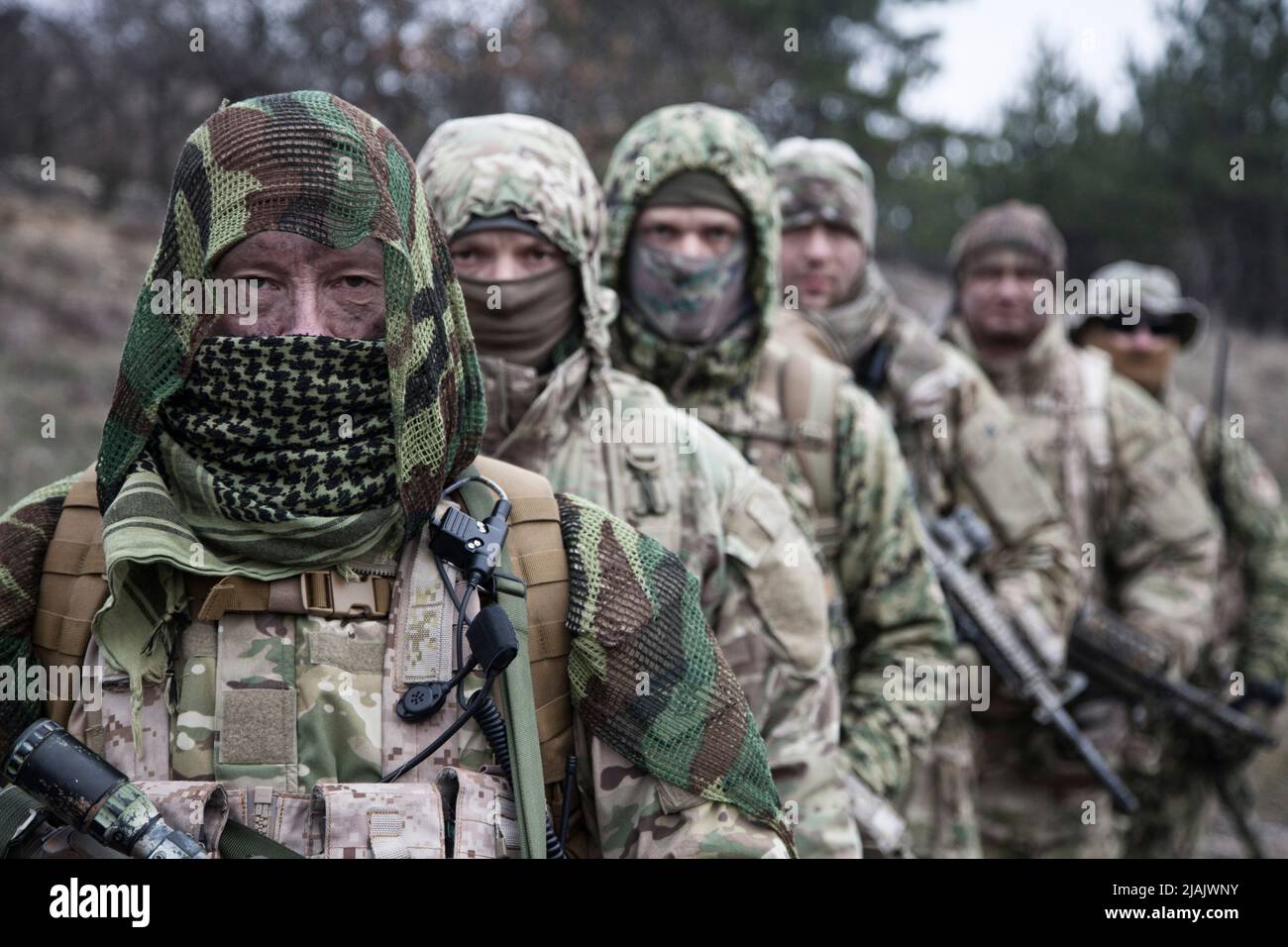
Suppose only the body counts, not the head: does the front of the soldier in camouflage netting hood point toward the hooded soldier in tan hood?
no

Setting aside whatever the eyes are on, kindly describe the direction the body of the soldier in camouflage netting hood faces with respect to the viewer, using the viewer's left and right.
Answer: facing the viewer

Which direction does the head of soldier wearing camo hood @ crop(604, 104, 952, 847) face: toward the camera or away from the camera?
toward the camera

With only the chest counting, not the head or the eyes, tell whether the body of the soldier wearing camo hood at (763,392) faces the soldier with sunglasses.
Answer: no

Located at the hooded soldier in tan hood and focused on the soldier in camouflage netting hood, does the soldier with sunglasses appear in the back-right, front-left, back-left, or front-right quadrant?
back-left

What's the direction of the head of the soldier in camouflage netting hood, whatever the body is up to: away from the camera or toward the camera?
toward the camera

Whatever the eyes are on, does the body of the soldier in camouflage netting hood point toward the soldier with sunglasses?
no

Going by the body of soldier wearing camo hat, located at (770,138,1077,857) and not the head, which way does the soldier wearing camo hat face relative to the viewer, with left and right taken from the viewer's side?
facing the viewer and to the left of the viewer

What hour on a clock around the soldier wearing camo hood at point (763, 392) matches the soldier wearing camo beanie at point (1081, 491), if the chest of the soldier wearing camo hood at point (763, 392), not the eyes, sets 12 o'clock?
the soldier wearing camo beanie at point (1081, 491) is roughly at 7 o'clock from the soldier wearing camo hood at point (763, 392).

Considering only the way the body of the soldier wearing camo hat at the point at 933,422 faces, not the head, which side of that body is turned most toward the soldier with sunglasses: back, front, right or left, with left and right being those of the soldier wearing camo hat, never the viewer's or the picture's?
back

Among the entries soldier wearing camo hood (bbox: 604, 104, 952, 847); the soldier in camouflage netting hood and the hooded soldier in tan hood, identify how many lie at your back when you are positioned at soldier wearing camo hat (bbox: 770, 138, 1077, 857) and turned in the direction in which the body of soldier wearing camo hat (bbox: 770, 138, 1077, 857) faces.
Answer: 0

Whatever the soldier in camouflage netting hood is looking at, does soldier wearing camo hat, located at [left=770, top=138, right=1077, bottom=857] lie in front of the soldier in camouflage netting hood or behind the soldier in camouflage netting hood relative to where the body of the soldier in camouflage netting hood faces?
behind

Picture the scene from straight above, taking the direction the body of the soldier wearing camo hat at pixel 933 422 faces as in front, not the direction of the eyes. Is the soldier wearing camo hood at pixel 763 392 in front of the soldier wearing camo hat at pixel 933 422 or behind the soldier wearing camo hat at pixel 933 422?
in front

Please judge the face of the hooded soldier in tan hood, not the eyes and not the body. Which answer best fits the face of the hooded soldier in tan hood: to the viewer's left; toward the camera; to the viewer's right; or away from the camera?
toward the camera

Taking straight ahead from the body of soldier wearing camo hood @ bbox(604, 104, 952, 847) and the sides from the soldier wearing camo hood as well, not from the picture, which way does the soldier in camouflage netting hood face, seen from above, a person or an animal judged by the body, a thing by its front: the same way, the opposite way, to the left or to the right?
the same way

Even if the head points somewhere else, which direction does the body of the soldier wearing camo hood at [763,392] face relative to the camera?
toward the camera

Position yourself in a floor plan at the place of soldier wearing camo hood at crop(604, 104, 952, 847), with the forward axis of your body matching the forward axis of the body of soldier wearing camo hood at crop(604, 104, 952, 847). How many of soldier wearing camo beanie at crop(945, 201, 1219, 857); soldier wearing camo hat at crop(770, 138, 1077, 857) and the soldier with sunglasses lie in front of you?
0

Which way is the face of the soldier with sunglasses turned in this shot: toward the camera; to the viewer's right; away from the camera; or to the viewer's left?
toward the camera

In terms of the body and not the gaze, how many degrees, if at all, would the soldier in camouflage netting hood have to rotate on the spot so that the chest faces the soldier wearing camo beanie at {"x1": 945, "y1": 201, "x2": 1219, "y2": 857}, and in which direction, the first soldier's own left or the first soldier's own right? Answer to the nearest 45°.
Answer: approximately 135° to the first soldier's own left
